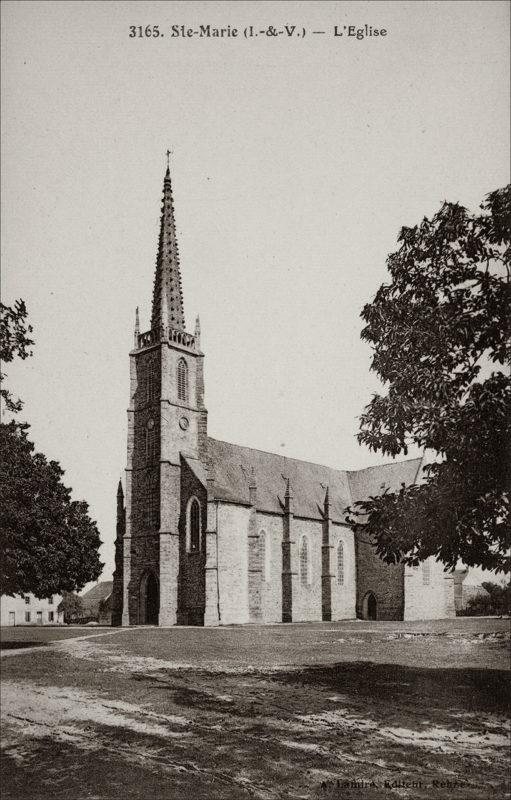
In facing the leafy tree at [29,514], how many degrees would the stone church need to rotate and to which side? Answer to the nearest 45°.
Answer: approximately 45° to its left

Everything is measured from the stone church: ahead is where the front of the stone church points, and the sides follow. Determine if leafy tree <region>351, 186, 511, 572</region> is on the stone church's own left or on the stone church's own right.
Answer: on the stone church's own left

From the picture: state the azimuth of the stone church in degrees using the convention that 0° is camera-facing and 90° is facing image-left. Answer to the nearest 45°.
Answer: approximately 45°
